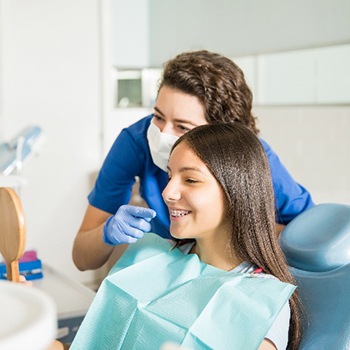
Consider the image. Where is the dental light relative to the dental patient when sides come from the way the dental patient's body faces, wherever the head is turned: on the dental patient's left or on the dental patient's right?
on the dental patient's right

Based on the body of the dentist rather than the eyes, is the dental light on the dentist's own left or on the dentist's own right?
on the dentist's own right

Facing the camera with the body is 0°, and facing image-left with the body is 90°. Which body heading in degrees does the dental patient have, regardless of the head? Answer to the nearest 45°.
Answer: approximately 45°

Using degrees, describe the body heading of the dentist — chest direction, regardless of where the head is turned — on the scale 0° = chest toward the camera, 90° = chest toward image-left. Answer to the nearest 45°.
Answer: approximately 45°
